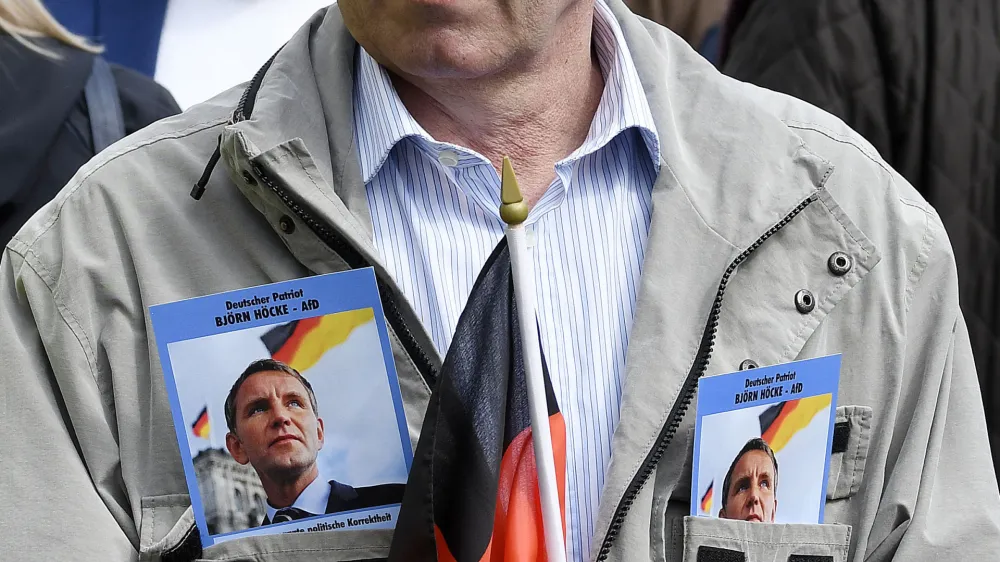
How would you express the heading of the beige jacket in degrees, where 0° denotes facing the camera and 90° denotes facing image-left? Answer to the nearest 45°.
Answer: approximately 0°

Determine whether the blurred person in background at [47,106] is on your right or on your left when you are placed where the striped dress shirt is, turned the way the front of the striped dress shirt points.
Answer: on your right

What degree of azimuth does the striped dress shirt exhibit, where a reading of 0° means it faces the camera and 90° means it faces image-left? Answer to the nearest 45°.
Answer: approximately 0°

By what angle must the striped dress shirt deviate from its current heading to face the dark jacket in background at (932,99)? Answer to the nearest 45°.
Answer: approximately 135° to its left
